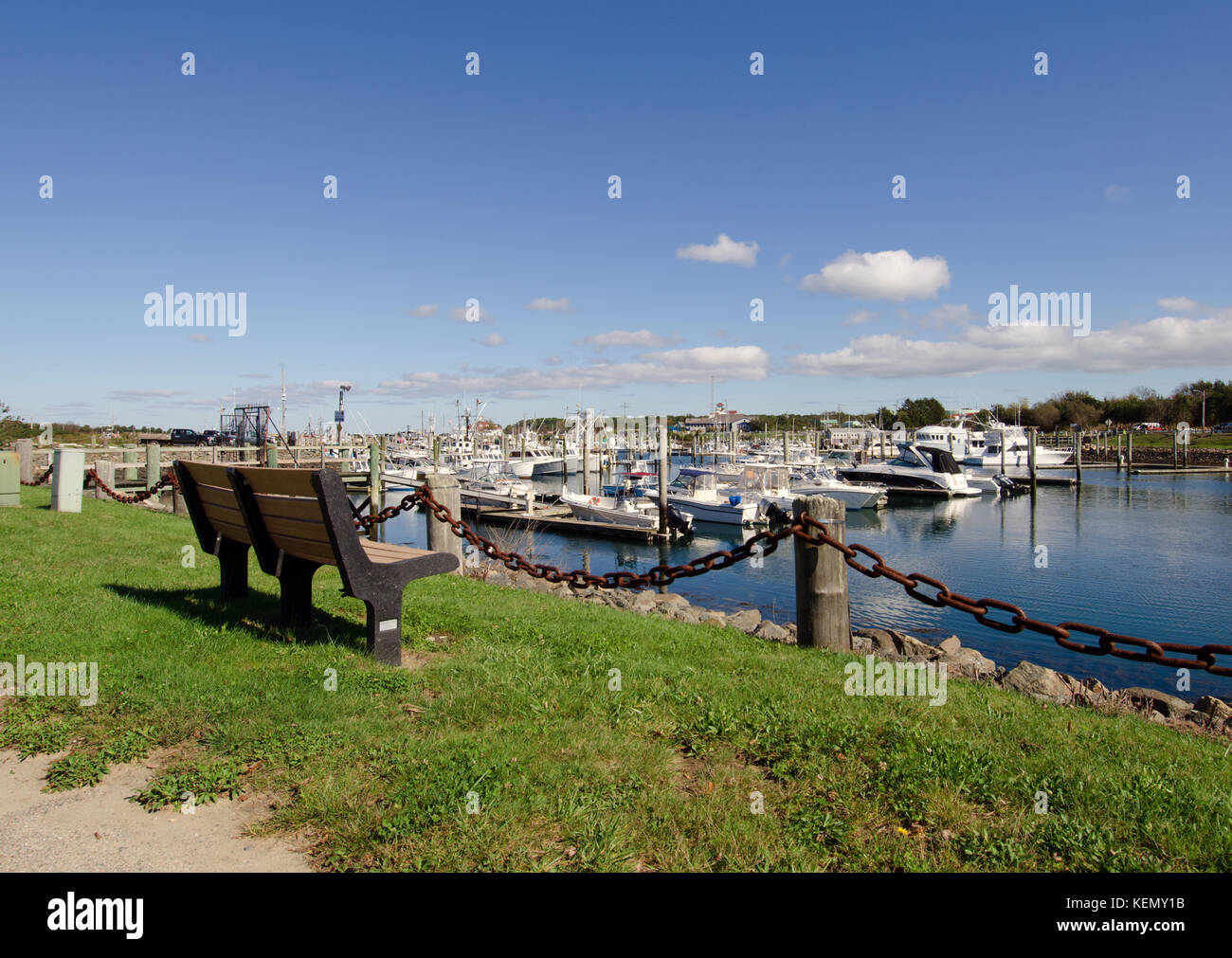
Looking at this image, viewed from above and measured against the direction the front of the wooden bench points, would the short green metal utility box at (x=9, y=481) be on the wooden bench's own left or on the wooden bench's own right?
on the wooden bench's own left

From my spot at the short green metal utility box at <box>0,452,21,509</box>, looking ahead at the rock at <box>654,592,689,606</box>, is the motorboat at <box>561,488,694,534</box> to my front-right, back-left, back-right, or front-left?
front-left

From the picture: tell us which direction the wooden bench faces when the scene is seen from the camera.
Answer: facing away from the viewer and to the right of the viewer

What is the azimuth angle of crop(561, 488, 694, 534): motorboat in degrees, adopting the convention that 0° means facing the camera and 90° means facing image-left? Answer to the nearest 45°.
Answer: approximately 135°

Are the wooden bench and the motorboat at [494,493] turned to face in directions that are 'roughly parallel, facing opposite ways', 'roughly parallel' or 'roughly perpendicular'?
roughly perpendicular

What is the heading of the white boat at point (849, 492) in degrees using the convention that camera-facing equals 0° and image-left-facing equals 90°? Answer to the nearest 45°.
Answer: approximately 315°

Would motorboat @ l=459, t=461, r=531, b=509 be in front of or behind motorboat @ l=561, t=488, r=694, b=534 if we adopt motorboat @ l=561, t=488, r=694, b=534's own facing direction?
in front

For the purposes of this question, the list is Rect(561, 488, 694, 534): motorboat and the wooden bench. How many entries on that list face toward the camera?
0
